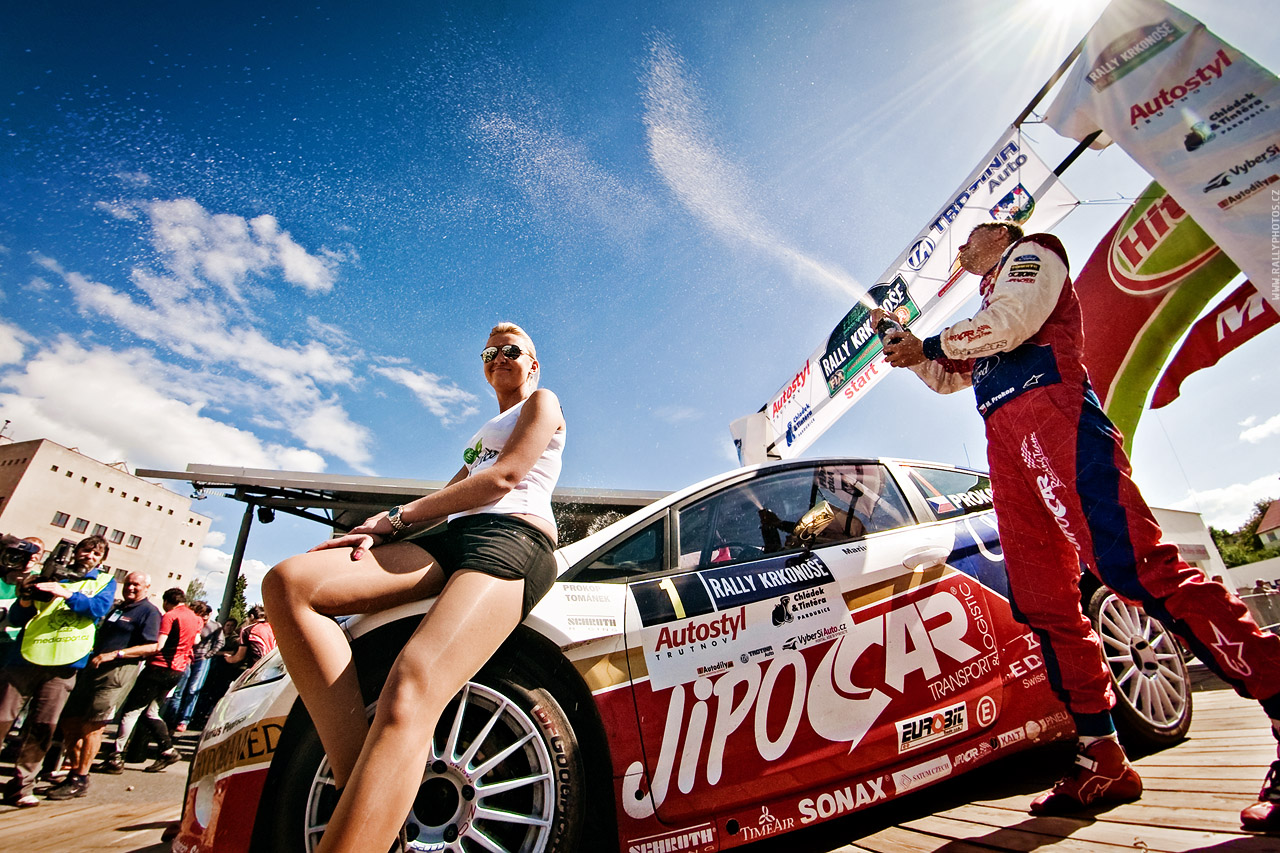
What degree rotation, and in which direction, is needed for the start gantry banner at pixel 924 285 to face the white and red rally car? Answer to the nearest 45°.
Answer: approximately 45° to its left

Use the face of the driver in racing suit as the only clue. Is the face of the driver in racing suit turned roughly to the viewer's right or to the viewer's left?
to the viewer's left

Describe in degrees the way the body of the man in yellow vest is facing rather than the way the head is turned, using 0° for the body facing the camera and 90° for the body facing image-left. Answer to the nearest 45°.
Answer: approximately 0°

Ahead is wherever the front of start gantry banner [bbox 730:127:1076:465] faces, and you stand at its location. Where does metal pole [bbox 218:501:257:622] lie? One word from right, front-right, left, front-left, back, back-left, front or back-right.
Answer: front-right

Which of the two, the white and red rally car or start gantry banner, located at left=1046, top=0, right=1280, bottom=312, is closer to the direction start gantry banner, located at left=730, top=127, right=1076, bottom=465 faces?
the white and red rally car

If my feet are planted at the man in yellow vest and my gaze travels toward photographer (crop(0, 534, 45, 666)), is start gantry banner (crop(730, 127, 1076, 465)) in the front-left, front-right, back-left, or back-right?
back-right

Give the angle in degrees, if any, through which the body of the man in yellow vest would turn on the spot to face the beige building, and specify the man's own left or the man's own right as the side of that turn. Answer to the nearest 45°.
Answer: approximately 180°

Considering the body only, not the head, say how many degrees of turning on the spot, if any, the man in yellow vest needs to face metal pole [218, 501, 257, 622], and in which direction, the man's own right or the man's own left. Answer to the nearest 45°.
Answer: approximately 180°
